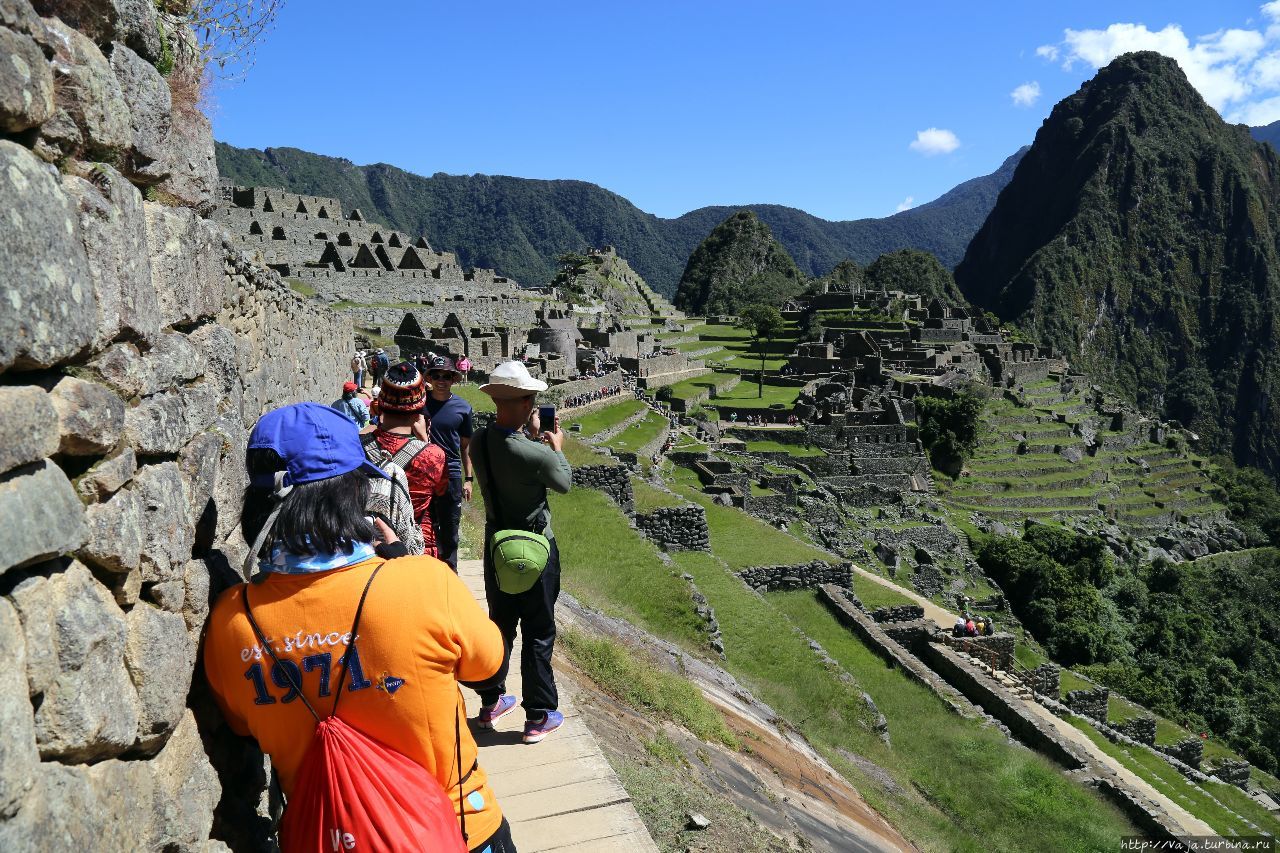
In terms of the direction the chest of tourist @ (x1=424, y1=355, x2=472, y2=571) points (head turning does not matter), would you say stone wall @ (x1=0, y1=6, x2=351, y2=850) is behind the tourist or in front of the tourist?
in front

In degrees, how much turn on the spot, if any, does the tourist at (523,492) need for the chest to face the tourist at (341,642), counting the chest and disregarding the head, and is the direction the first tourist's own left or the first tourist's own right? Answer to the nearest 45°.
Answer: approximately 135° to the first tourist's own right

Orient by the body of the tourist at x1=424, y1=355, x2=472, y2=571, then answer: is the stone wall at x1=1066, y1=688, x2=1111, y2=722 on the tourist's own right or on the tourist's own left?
on the tourist's own left

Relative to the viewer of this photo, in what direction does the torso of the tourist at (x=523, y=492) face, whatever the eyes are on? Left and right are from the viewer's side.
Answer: facing away from the viewer and to the right of the viewer

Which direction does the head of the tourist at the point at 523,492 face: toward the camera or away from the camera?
away from the camera

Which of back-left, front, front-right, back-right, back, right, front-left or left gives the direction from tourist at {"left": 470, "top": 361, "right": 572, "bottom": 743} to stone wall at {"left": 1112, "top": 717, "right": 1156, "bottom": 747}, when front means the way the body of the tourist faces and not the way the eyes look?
front

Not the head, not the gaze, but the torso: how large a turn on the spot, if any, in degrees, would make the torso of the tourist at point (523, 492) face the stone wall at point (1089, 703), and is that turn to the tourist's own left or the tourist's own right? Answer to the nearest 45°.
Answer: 0° — they already face it

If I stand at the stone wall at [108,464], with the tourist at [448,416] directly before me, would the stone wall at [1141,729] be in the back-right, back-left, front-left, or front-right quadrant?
front-right

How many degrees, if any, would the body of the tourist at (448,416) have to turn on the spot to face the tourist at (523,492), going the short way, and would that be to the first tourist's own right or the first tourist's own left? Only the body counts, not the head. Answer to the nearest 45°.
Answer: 0° — they already face them

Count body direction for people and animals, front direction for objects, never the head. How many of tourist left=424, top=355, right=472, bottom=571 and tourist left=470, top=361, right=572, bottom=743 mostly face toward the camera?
1

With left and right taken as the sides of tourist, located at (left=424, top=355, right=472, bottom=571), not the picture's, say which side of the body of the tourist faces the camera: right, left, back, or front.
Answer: front
